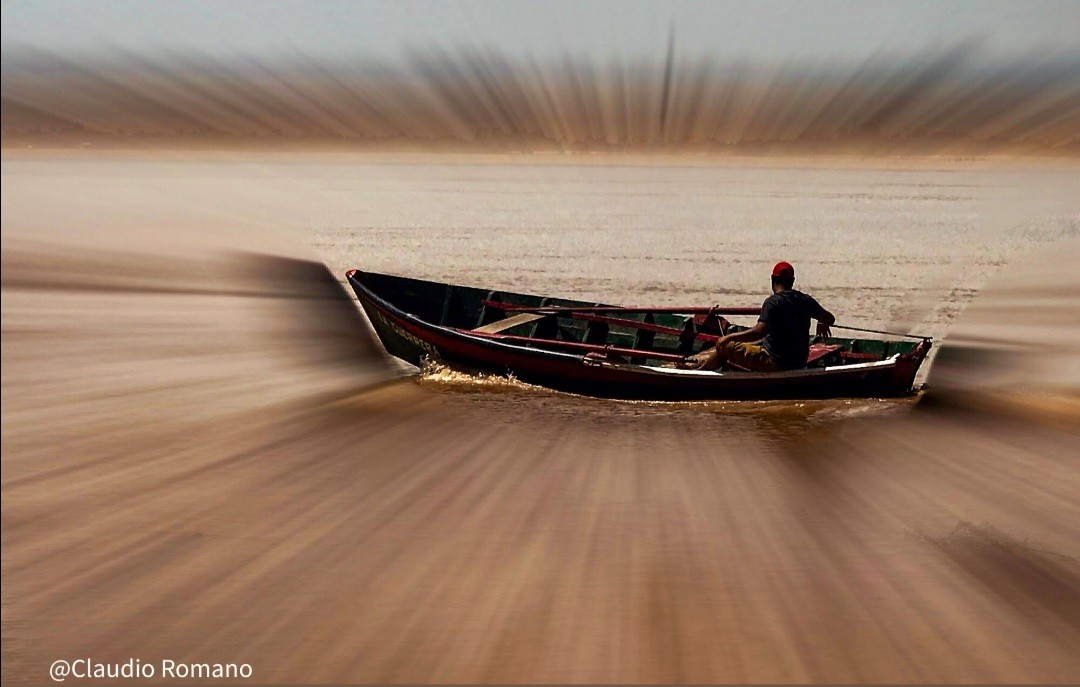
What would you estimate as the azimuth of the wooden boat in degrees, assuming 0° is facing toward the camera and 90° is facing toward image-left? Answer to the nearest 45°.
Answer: approximately 90°
